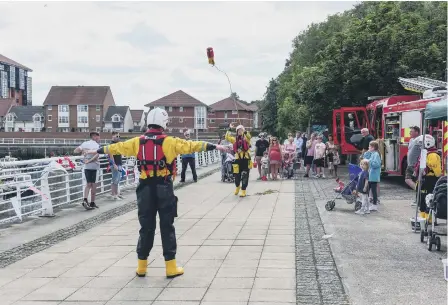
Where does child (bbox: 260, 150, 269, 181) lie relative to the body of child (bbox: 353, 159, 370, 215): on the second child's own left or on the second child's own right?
on the second child's own right

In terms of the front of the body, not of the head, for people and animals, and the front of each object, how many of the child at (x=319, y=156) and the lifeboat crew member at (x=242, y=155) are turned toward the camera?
2

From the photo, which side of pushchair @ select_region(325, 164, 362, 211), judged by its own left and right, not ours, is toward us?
left

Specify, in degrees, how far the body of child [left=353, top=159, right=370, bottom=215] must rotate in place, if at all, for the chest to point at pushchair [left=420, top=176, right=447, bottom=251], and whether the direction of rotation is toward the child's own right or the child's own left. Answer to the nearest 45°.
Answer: approximately 90° to the child's own left

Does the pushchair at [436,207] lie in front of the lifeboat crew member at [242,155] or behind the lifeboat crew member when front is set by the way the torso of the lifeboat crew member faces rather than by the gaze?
in front

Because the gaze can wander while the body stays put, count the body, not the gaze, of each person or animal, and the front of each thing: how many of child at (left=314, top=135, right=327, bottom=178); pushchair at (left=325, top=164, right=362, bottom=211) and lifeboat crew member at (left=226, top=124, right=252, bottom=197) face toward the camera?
2

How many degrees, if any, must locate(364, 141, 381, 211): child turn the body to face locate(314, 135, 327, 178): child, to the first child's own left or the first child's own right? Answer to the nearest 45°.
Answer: approximately 90° to the first child's own right

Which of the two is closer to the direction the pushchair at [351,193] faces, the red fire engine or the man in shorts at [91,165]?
the man in shorts

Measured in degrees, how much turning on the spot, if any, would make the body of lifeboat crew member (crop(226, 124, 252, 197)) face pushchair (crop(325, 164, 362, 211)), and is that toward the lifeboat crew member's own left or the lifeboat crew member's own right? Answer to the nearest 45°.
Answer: approximately 45° to the lifeboat crew member's own left

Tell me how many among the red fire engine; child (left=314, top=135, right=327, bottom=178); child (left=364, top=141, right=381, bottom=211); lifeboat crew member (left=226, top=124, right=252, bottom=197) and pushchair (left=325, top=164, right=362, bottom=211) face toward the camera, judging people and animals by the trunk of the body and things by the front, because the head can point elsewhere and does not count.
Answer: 2

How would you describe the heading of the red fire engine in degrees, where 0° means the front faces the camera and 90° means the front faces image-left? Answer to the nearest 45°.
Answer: approximately 135°

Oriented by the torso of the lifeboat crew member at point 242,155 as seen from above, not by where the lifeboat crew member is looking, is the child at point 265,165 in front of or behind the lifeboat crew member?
behind

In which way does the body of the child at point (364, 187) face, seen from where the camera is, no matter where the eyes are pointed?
to the viewer's left

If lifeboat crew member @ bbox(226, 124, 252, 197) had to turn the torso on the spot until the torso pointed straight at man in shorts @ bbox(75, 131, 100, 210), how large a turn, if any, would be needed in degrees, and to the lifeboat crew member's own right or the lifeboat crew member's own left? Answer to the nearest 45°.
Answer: approximately 45° to the lifeboat crew member's own right

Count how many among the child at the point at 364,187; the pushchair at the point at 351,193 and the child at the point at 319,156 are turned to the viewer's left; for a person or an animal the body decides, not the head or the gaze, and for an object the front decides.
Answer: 2
